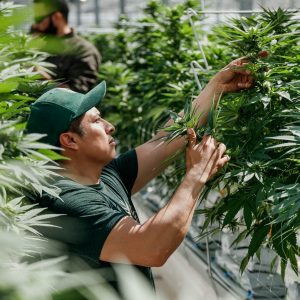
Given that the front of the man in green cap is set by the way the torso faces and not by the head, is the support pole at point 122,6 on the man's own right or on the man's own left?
on the man's own left

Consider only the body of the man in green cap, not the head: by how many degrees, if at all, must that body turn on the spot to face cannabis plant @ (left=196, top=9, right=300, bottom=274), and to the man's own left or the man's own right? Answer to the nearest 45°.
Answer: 0° — they already face it

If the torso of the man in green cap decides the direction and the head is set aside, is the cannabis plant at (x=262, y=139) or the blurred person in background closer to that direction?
the cannabis plant

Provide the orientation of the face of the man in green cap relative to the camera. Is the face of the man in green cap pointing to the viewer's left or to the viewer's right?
to the viewer's right

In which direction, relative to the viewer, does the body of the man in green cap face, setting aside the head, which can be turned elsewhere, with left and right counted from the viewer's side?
facing to the right of the viewer

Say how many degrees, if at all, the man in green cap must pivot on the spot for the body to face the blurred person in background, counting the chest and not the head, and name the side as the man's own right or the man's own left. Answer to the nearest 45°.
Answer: approximately 90° to the man's own left
